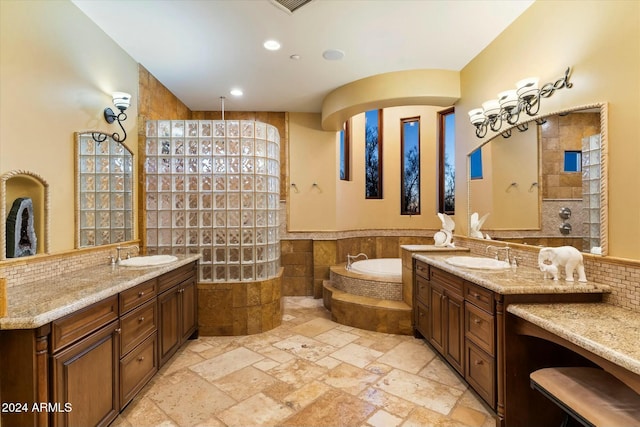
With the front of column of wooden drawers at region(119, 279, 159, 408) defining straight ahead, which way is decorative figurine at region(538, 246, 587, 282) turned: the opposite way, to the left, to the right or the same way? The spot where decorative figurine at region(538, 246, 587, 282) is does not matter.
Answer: the opposite way

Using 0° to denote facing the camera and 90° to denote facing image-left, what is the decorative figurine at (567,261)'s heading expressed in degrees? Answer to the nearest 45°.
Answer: approximately 90°

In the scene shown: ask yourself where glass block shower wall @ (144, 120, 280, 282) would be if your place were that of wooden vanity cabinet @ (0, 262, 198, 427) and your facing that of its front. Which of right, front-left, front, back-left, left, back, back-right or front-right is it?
left

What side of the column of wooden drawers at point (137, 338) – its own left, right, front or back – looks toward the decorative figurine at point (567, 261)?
front

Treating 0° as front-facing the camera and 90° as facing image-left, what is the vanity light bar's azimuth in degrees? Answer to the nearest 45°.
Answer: approximately 45°

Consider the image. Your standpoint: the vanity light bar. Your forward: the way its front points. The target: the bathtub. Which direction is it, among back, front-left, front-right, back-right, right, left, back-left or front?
right

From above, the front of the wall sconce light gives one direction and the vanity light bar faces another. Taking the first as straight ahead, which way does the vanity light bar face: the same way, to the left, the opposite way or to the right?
the opposite way

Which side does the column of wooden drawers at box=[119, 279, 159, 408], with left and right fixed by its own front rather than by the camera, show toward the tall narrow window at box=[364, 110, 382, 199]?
left

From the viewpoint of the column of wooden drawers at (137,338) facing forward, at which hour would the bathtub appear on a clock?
The bathtub is roughly at 10 o'clock from the column of wooden drawers.

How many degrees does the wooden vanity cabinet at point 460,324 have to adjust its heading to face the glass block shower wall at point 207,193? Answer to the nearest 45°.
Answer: approximately 45° to its right
